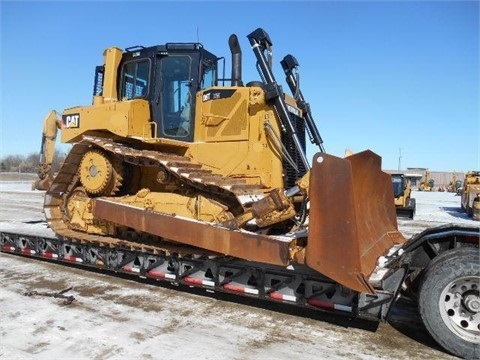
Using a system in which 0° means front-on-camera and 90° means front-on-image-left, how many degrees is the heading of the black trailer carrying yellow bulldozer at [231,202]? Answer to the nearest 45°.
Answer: approximately 315°
